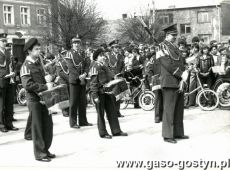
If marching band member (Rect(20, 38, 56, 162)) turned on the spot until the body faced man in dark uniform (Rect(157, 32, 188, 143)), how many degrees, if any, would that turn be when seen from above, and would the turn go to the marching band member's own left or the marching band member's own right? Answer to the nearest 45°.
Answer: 0° — they already face them

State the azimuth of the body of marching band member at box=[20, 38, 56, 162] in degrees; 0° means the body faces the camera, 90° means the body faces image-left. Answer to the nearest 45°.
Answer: approximately 270°

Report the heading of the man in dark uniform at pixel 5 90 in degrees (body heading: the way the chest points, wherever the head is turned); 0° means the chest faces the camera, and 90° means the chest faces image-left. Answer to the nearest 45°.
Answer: approximately 315°

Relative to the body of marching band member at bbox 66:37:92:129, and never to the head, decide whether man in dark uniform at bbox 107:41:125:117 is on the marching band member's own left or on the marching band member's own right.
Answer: on the marching band member's own left
